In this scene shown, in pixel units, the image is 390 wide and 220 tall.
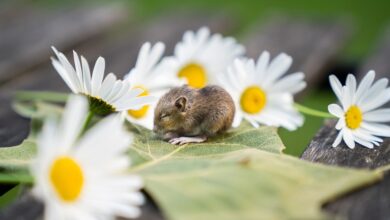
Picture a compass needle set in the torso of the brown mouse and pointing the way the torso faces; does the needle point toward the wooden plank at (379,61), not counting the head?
no

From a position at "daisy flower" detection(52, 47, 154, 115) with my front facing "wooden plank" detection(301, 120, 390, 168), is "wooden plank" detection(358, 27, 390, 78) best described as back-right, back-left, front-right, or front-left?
front-left

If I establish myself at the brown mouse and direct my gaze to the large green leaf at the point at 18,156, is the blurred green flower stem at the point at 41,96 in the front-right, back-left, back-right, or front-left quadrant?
front-right

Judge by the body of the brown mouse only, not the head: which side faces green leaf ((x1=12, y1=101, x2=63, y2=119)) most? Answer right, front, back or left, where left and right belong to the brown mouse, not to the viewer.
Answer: front

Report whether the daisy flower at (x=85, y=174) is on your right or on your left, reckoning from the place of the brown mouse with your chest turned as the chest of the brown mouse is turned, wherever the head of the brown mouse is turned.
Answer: on your left

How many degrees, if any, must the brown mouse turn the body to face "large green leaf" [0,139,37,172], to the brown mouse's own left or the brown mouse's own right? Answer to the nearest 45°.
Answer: approximately 45° to the brown mouse's own left

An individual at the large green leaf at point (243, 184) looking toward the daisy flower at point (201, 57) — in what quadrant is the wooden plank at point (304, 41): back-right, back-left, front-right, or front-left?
front-right

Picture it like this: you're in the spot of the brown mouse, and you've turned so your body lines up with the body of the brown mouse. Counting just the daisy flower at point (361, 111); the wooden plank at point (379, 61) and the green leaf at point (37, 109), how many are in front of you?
1

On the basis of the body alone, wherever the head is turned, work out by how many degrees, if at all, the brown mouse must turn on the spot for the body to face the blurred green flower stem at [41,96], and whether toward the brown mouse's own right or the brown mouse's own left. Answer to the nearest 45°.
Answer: approximately 45° to the brown mouse's own right

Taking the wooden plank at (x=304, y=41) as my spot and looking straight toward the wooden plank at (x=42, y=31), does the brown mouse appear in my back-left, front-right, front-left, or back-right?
front-left

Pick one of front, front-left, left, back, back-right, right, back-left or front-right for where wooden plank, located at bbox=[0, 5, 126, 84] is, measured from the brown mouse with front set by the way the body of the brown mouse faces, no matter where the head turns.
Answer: front-right

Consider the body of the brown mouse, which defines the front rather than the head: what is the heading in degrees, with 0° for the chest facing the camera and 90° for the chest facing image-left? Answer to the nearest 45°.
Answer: approximately 90°
